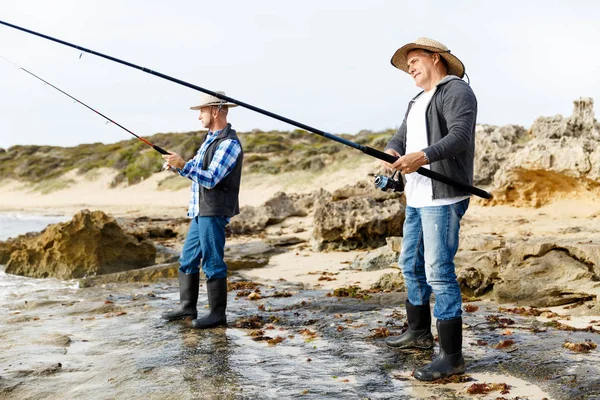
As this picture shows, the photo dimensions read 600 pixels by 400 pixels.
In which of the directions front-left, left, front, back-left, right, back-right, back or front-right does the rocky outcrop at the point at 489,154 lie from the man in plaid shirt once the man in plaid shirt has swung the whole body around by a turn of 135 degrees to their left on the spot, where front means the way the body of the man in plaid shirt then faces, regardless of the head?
left

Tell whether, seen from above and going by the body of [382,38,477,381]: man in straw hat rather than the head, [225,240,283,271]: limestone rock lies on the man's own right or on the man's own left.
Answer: on the man's own right

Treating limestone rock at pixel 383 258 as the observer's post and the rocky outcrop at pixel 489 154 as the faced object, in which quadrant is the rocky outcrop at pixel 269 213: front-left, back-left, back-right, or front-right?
front-left

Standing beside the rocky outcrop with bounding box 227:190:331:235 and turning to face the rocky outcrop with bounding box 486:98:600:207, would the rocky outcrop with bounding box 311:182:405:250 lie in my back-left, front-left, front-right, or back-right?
front-right

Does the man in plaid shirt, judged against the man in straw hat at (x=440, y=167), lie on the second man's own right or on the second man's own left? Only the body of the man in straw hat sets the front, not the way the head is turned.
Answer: on the second man's own right

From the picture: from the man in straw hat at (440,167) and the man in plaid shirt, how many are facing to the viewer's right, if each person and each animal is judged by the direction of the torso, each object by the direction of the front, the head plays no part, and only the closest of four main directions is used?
0

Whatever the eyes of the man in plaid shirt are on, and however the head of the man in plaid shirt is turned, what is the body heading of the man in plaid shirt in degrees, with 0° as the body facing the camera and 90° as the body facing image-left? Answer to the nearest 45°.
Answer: approximately 90°

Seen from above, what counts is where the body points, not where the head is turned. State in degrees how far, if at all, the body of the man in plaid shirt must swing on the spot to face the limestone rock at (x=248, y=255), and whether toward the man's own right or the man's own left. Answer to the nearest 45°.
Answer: approximately 90° to the man's own right

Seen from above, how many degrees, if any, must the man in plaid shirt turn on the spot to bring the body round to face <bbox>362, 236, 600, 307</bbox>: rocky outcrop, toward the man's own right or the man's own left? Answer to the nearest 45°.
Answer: approximately 180°

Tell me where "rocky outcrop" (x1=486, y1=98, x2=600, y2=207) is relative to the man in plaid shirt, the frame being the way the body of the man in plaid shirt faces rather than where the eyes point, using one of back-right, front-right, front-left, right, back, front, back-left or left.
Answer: back-right

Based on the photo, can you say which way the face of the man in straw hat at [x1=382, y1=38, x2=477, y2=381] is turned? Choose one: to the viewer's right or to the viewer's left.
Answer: to the viewer's left

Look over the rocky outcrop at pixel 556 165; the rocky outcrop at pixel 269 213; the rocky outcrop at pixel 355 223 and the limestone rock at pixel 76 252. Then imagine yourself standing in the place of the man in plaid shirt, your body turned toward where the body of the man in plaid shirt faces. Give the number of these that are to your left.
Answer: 0

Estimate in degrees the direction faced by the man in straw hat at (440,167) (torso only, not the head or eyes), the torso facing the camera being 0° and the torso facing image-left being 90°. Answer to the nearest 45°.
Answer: approximately 45°

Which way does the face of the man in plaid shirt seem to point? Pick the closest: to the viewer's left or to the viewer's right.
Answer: to the viewer's left

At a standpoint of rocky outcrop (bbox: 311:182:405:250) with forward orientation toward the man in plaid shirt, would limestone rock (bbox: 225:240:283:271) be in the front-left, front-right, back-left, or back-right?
front-right

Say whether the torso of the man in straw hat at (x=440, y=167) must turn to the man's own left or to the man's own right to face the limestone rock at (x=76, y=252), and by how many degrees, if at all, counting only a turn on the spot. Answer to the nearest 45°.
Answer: approximately 90° to the man's own right

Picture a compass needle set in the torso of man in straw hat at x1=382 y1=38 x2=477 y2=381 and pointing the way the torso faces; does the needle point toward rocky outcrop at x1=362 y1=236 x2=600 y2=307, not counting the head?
no

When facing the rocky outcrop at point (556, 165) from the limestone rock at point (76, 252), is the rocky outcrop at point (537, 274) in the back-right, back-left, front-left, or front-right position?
front-right

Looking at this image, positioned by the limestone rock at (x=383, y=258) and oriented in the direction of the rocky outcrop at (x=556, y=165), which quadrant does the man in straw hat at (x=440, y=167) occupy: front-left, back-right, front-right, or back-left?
back-right
